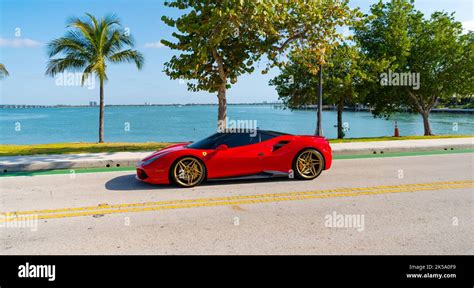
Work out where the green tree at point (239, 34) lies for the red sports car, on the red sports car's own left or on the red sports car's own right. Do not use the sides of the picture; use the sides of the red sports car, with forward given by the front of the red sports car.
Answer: on the red sports car's own right

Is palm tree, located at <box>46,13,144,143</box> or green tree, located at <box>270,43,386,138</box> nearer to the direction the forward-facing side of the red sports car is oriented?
the palm tree

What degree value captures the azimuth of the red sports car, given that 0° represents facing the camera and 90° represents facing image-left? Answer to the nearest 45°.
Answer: approximately 90°

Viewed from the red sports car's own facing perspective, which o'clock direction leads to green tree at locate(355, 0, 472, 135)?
The green tree is roughly at 4 o'clock from the red sports car.

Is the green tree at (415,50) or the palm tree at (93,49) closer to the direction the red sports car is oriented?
the palm tree

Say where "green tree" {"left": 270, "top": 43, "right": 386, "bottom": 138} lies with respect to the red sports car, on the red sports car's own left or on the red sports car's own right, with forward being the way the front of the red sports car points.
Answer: on the red sports car's own right

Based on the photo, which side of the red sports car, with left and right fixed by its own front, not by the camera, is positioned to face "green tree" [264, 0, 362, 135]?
right

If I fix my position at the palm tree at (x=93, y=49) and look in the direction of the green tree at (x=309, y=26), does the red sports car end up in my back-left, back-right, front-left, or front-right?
front-right
